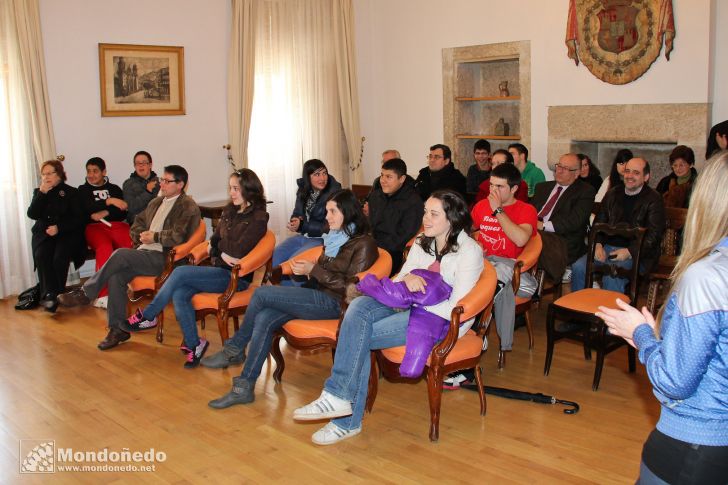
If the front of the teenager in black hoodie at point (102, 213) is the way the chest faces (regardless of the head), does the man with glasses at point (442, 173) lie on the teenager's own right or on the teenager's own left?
on the teenager's own left

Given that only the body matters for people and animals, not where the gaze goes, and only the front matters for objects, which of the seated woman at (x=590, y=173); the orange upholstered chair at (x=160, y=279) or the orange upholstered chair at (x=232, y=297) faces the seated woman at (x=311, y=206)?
the seated woman at (x=590, y=173)

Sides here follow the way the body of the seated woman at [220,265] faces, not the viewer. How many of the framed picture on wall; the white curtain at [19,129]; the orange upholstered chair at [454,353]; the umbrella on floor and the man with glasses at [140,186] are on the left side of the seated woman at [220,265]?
2

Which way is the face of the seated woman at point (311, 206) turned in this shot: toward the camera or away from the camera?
toward the camera

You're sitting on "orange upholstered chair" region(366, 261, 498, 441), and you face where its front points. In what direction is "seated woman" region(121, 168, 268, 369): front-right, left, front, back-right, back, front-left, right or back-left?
right

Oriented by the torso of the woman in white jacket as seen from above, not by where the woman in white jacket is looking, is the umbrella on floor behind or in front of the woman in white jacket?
behind

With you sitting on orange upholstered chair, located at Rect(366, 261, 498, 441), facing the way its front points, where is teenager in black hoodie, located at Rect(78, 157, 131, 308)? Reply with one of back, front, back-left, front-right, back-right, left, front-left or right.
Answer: right

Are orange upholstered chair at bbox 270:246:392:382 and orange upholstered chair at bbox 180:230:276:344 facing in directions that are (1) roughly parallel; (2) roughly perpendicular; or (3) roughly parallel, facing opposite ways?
roughly parallel

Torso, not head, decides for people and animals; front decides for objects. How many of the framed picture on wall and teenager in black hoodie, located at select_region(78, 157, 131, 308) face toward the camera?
2

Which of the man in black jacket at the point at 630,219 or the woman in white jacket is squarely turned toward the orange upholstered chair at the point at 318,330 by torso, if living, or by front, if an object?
the man in black jacket

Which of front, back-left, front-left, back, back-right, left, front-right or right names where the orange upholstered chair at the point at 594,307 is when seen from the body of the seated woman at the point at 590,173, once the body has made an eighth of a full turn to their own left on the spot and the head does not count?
front

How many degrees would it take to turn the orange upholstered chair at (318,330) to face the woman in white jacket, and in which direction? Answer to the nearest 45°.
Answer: approximately 90° to its left

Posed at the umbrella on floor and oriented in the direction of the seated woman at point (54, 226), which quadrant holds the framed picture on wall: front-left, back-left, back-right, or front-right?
front-right
